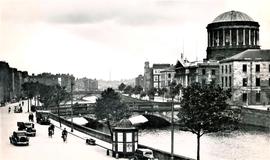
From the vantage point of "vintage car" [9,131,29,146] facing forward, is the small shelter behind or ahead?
behind

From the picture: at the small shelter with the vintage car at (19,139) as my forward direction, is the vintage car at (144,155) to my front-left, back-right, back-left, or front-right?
back-left

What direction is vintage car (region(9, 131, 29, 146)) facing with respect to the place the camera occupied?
facing away from the viewer and to the left of the viewer
